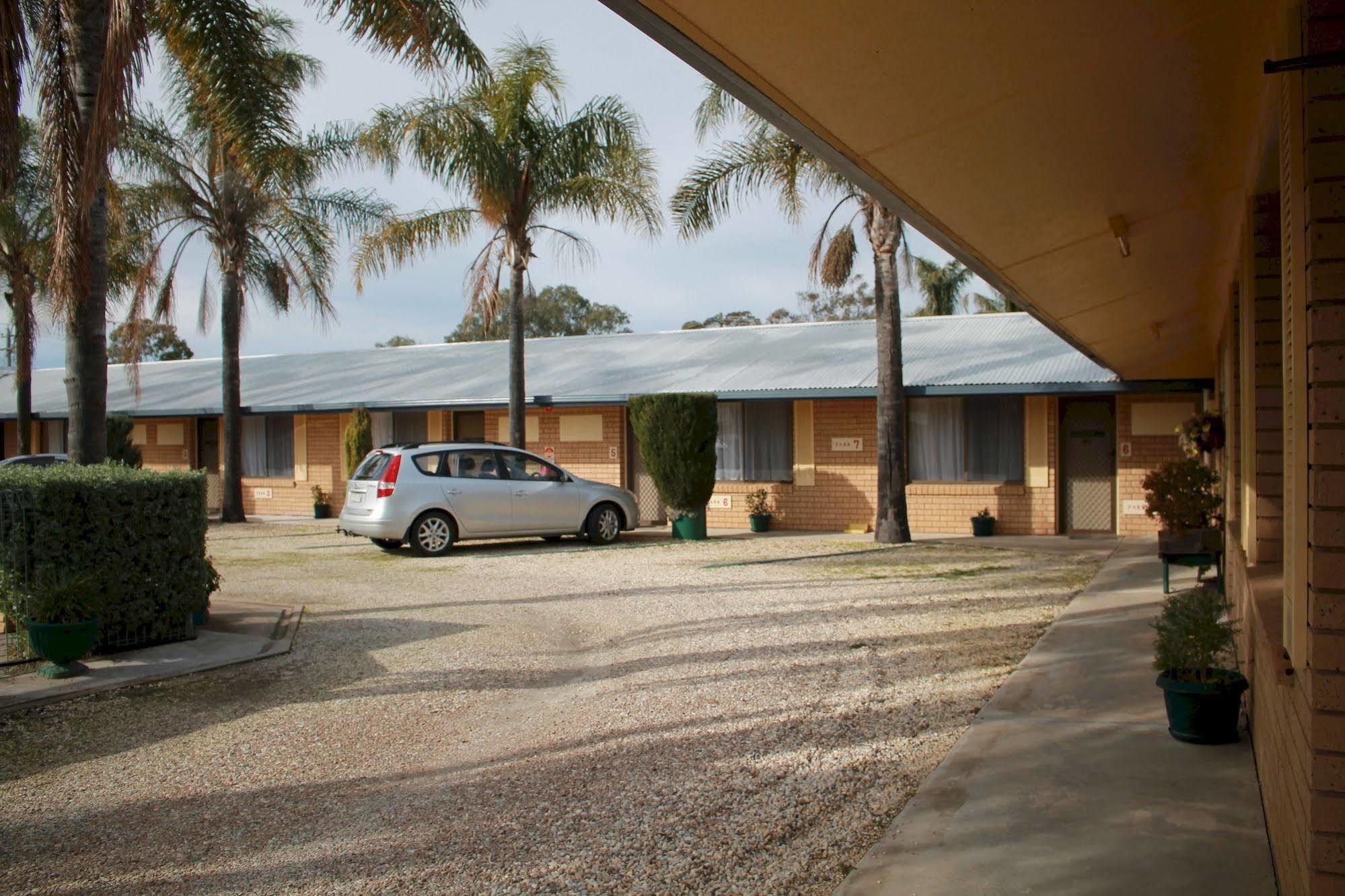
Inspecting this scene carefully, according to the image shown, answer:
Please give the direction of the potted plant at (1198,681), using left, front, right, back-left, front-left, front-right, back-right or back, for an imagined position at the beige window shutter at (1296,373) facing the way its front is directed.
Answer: right

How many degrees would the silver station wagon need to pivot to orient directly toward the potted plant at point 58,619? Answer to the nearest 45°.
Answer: approximately 135° to its right

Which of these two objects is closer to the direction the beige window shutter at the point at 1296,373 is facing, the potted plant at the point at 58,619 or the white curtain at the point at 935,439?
the potted plant

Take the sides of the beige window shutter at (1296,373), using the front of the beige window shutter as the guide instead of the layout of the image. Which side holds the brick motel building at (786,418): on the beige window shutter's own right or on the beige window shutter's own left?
on the beige window shutter's own right

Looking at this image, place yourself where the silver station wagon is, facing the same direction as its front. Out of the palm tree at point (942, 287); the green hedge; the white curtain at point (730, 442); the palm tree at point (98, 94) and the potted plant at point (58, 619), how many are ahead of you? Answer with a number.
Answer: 2

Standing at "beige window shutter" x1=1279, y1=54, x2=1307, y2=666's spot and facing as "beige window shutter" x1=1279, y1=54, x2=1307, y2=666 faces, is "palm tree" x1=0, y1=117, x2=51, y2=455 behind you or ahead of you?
ahead

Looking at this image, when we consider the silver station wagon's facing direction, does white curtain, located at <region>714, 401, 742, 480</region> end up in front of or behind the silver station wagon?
in front

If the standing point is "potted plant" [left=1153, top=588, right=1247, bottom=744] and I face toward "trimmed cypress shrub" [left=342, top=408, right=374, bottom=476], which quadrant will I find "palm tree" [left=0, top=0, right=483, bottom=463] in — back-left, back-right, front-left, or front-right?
front-left

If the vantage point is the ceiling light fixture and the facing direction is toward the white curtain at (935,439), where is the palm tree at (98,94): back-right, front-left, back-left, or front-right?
front-left

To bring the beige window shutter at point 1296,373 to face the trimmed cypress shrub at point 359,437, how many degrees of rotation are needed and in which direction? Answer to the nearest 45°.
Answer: approximately 45° to its right

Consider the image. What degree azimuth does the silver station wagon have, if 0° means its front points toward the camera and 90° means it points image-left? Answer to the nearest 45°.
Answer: approximately 225°

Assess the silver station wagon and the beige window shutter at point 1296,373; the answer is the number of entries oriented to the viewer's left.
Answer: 1

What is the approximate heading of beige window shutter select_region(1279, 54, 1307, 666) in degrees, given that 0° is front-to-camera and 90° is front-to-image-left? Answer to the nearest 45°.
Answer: approximately 90°
